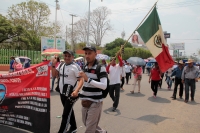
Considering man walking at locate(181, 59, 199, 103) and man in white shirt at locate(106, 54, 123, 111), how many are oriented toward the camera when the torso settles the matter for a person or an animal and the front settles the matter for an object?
2

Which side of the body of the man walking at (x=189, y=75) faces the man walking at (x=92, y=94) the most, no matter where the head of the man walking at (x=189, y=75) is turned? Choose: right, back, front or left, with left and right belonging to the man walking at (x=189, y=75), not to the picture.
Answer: front

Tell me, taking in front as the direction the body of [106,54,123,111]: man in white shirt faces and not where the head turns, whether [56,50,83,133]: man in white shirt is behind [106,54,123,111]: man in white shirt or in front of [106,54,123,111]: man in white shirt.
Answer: in front

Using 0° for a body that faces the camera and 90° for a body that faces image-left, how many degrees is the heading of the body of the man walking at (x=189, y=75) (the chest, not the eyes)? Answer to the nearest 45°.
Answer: approximately 0°

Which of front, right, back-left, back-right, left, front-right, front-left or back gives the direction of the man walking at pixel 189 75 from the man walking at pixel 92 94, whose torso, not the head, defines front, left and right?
back

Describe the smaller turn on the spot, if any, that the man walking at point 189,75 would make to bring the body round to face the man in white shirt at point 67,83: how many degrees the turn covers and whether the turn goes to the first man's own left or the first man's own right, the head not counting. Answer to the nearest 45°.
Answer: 0° — they already face them

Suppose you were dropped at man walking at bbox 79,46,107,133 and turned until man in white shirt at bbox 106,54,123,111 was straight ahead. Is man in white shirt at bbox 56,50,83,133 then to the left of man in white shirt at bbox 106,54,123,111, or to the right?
left

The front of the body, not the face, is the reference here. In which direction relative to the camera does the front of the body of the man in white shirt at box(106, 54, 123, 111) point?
toward the camera

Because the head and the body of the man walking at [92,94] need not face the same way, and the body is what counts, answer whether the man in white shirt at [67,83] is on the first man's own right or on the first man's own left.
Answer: on the first man's own right

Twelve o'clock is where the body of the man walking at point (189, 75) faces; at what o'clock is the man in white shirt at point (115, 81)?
The man in white shirt is roughly at 1 o'clock from the man walking.
